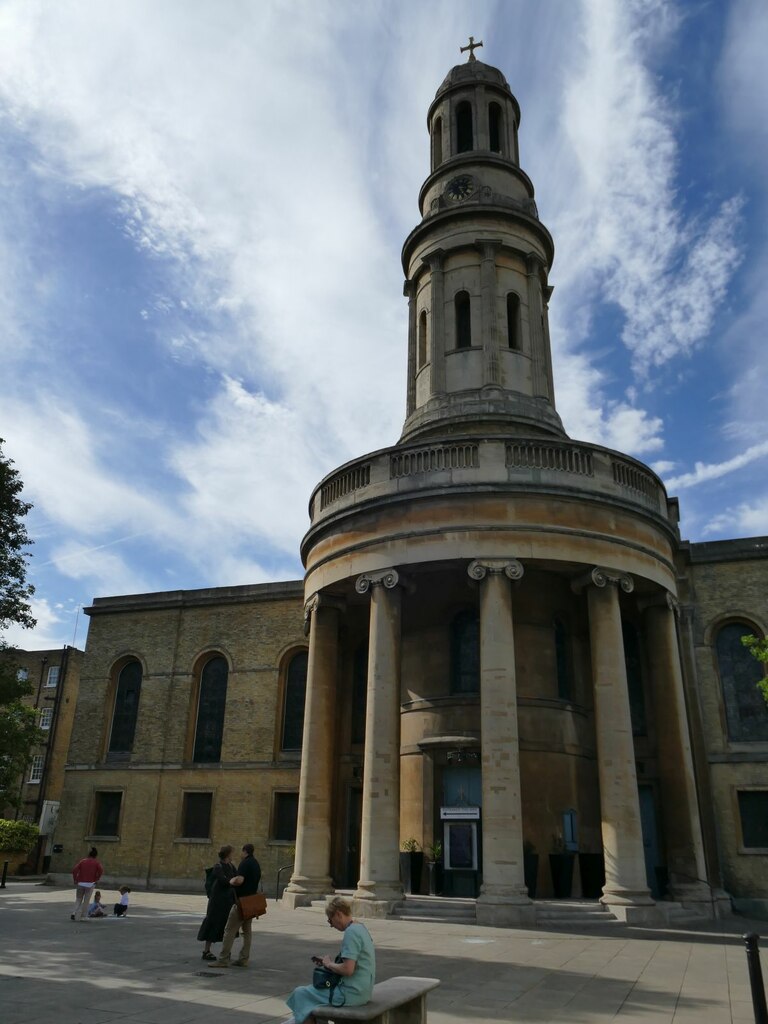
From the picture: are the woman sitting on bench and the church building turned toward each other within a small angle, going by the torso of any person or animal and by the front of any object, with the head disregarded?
no

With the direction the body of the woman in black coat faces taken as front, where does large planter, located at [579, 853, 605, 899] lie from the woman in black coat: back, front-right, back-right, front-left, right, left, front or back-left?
front-left

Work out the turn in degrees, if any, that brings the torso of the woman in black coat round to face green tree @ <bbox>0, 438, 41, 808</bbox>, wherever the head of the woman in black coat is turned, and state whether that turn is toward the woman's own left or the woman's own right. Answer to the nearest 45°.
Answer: approximately 135° to the woman's own left

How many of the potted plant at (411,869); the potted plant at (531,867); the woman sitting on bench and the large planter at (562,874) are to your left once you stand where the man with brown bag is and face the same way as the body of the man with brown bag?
1

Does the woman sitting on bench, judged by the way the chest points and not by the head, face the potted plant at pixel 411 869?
no

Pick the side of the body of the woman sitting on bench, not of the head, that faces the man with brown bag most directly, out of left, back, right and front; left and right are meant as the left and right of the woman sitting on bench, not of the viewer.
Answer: right

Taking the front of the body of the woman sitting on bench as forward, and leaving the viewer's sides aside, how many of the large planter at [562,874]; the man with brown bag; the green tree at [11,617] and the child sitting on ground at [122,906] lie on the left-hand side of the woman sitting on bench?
0

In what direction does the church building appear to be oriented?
toward the camera

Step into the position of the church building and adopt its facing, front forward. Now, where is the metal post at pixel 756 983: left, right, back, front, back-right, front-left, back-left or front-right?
front

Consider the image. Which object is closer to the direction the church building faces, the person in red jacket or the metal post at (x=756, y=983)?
the metal post

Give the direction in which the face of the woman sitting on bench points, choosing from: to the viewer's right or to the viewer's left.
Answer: to the viewer's left

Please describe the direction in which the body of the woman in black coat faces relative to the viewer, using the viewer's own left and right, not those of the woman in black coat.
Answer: facing to the right of the viewer

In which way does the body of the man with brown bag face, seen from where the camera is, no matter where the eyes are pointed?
to the viewer's left

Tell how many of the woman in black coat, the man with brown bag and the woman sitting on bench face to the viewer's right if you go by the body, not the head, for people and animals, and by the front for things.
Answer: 1

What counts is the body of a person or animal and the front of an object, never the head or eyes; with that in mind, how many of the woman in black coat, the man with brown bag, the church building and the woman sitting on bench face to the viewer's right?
1

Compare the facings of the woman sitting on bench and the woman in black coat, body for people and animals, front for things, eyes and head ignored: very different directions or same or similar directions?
very different directions

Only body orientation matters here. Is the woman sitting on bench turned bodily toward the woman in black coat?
no

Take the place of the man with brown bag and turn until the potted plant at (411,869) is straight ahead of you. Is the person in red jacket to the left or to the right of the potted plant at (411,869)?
left
